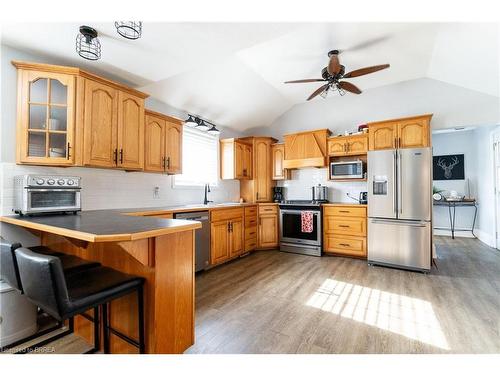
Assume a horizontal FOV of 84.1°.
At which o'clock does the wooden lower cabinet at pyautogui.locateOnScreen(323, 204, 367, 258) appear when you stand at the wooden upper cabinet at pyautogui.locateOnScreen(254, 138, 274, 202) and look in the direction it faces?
The wooden lower cabinet is roughly at 10 o'clock from the wooden upper cabinet.

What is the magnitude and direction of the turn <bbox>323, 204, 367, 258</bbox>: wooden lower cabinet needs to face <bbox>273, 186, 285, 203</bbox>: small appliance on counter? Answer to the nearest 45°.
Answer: approximately 135° to its right

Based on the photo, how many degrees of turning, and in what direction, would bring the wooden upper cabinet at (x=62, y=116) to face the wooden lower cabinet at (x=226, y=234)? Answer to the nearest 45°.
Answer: approximately 45° to its left

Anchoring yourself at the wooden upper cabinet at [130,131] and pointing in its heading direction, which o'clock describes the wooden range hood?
The wooden range hood is roughly at 10 o'clock from the wooden upper cabinet.

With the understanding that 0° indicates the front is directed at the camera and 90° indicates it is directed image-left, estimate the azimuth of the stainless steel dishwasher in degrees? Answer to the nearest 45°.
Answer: approximately 315°

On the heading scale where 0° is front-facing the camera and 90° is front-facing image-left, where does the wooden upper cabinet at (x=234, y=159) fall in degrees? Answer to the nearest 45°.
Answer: approximately 315°
